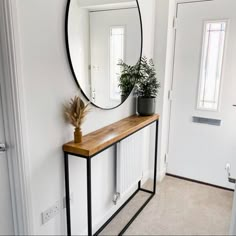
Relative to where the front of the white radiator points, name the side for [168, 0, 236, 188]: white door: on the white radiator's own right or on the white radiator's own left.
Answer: on the white radiator's own left

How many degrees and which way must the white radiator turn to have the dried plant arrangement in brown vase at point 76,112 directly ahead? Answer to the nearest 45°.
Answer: approximately 90° to its right

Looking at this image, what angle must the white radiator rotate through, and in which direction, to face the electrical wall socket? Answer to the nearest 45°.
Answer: approximately 90° to its right

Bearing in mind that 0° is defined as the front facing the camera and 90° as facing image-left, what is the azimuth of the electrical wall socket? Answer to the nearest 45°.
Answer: approximately 315°

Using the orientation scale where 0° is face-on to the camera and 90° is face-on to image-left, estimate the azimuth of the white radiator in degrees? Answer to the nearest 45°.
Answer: approximately 315°

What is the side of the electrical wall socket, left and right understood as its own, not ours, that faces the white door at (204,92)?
left
